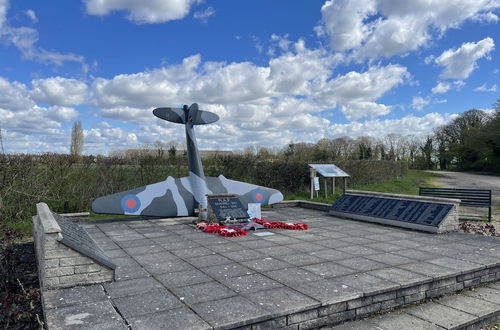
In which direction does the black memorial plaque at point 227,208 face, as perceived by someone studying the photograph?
facing the viewer and to the right of the viewer

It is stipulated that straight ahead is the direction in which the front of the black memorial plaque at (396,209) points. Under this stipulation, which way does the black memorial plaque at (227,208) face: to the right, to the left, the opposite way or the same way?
to the left

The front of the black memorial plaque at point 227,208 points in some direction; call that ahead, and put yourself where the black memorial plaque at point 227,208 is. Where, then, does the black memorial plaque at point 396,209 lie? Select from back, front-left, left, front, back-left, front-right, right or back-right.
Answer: front-left

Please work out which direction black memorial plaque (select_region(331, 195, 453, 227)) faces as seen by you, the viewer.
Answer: facing the viewer and to the left of the viewer

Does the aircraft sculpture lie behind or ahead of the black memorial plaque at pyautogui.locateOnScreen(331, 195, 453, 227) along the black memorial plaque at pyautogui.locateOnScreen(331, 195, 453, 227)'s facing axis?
ahead

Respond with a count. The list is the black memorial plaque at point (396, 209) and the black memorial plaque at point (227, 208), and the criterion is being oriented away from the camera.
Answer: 0
